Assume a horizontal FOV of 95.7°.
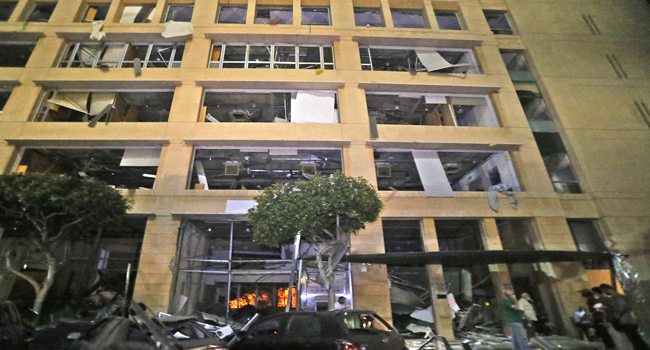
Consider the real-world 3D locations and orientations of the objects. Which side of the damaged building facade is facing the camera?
front
